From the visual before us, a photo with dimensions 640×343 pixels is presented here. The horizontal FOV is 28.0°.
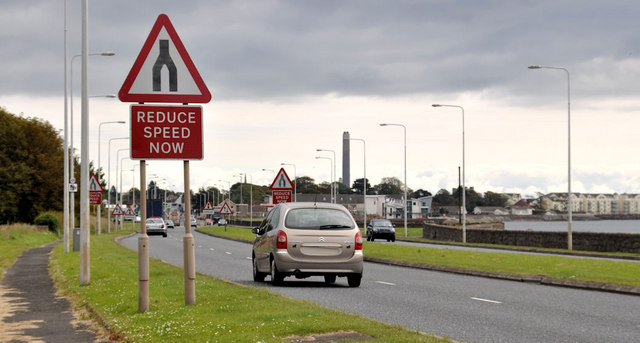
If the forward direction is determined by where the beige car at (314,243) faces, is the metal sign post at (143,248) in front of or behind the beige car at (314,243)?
behind

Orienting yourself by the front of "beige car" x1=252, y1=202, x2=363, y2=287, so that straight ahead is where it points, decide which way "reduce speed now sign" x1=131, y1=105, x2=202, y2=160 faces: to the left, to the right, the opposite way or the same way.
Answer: the opposite way

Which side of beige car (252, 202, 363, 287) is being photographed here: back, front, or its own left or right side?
back

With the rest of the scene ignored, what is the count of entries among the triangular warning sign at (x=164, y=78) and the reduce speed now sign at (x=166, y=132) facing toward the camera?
2

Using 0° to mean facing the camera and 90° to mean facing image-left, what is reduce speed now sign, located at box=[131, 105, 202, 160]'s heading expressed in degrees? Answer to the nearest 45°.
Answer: approximately 0°

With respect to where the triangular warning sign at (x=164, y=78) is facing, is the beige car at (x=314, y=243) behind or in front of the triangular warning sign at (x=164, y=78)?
behind

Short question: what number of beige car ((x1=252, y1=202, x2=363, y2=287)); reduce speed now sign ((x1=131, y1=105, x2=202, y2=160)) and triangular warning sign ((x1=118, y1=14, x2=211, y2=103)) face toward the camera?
2

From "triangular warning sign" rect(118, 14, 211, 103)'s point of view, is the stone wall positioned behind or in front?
behind

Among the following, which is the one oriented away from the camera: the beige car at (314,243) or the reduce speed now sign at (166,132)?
the beige car
